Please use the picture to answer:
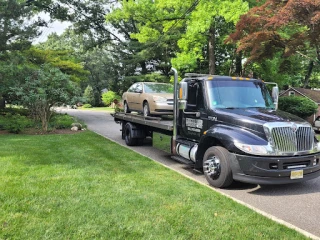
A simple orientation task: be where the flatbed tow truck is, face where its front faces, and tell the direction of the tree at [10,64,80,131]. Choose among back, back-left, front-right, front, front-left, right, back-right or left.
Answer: back

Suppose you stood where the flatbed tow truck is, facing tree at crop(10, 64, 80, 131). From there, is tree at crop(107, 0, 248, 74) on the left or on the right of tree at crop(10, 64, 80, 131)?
right

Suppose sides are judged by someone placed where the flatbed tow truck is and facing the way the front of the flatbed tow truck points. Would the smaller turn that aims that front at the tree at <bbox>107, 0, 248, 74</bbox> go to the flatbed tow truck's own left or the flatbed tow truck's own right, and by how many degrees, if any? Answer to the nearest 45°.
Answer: approximately 135° to the flatbed tow truck's own left

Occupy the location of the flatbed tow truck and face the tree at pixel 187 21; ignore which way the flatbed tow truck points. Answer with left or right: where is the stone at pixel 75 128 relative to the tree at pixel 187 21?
left

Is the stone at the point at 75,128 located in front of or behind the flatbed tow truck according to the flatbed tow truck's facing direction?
behind

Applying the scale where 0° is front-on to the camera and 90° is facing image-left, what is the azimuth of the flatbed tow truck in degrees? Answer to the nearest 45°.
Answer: approximately 315°

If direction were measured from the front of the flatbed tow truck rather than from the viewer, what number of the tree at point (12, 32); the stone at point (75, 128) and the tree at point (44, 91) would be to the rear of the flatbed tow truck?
3
